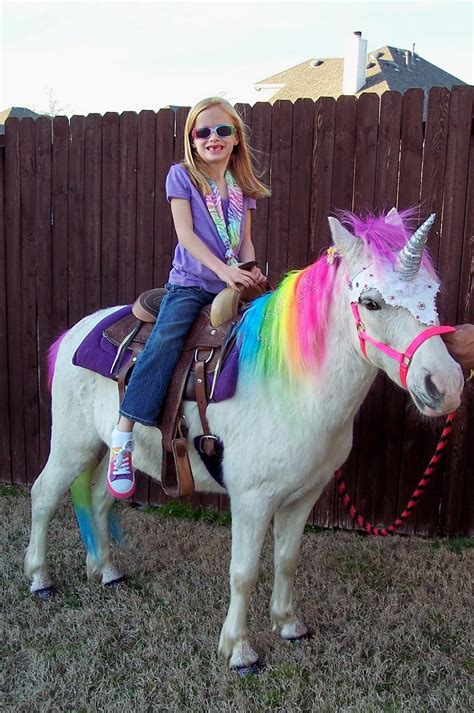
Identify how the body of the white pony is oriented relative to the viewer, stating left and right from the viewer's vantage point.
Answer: facing the viewer and to the right of the viewer

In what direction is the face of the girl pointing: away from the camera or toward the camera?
toward the camera

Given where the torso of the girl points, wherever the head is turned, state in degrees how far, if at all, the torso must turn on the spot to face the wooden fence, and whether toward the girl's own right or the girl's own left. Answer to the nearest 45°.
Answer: approximately 135° to the girl's own left

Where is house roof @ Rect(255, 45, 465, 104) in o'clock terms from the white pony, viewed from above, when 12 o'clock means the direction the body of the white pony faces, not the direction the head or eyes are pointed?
The house roof is roughly at 8 o'clock from the white pony.

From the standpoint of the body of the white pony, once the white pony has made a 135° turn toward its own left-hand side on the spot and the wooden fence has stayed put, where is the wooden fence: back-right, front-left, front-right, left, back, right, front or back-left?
front
